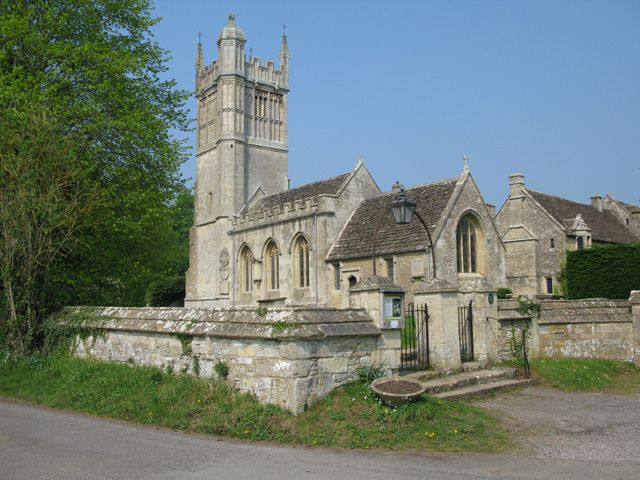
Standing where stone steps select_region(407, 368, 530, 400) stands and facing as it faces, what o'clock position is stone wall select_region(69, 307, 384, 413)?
The stone wall is roughly at 3 o'clock from the stone steps.

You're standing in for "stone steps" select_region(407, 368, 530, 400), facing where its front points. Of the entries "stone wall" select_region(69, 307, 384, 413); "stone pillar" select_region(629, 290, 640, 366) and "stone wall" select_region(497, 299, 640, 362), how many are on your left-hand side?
2

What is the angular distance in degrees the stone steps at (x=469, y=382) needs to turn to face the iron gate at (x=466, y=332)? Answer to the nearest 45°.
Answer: approximately 135° to its left

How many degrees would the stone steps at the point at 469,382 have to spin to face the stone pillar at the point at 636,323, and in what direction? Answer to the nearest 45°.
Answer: approximately 90° to its left

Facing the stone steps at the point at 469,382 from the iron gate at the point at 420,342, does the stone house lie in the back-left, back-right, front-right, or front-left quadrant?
back-left

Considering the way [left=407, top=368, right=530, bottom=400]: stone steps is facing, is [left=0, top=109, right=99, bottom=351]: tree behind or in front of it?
behind

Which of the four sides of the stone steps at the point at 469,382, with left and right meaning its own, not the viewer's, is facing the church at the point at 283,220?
back

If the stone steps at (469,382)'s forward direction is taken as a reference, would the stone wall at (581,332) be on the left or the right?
on its left

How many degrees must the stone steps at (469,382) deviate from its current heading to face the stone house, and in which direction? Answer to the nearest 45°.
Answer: approximately 135° to its left

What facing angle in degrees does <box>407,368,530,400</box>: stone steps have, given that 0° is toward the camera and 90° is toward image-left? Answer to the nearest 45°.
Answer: approximately 315°

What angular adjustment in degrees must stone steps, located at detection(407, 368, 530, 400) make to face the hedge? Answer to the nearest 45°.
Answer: approximately 135° to its left
